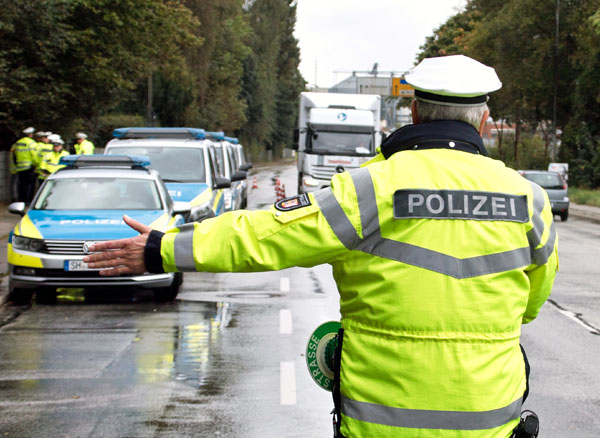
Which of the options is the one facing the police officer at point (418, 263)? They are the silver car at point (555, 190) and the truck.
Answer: the truck

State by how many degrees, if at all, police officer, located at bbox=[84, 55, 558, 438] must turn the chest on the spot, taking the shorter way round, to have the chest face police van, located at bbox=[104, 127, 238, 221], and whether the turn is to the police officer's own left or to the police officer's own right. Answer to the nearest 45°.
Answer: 0° — they already face it

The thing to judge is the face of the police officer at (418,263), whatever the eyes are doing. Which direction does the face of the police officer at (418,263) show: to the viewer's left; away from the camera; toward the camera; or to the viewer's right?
away from the camera

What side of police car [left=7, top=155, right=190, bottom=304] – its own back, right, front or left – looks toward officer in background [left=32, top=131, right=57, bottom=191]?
back

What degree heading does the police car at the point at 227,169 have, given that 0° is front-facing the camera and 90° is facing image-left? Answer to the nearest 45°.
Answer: approximately 0°

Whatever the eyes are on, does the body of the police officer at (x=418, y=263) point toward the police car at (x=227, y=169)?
yes

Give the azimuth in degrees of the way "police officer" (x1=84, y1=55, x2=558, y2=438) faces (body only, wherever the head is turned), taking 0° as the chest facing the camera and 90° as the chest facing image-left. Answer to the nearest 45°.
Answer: approximately 180°
